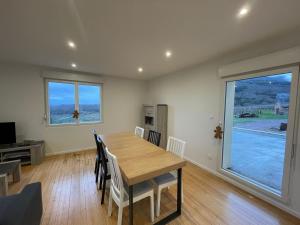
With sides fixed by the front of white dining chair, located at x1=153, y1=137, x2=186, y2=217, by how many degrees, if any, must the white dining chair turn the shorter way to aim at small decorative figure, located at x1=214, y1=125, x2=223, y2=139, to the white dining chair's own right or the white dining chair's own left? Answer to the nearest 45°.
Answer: approximately 180°

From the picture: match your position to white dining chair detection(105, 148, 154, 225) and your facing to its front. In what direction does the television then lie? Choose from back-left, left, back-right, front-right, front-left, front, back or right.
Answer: left

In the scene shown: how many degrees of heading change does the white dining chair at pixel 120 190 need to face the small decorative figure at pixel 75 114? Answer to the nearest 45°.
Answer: approximately 90° to its left

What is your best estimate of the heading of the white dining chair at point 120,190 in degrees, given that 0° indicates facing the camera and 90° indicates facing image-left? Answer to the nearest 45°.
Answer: approximately 225°

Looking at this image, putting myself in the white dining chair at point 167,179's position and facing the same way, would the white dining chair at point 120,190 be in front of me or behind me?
in front

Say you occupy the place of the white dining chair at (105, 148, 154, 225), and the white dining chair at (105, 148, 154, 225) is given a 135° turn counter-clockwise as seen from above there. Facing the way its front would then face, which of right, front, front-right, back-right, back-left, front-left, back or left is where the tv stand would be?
front-right

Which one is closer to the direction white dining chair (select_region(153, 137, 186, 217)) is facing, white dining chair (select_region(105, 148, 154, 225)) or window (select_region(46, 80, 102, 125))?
the white dining chair
